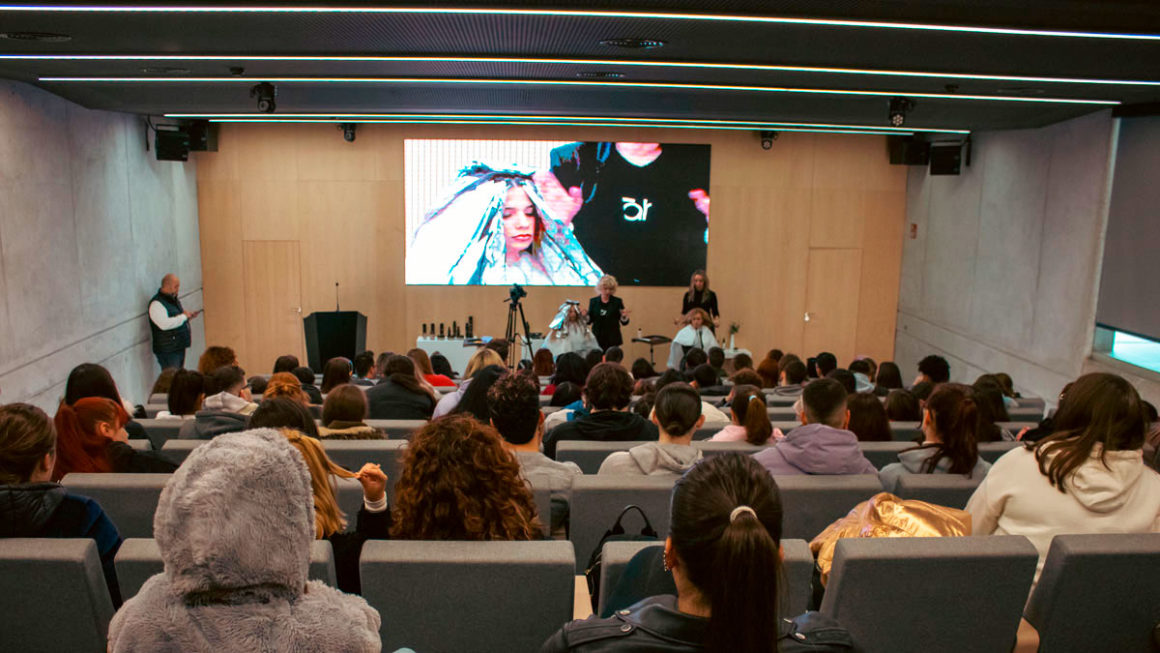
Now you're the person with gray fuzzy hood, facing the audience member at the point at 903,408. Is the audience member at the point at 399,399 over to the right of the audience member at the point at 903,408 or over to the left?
left

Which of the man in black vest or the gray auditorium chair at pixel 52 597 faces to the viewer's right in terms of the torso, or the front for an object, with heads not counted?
the man in black vest

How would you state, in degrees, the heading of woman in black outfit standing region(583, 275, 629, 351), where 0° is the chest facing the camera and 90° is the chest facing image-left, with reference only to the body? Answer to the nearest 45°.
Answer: approximately 0°

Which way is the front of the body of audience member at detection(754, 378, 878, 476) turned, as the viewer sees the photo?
away from the camera

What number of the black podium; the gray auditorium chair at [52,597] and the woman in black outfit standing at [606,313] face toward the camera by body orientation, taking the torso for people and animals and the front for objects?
2

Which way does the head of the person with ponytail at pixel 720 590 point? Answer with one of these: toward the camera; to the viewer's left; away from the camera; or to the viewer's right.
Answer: away from the camera

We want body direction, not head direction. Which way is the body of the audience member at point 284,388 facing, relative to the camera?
away from the camera

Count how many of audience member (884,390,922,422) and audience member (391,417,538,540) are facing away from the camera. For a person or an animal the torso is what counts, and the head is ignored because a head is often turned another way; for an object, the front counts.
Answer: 2

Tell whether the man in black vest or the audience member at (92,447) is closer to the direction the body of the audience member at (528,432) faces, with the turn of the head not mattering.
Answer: the man in black vest

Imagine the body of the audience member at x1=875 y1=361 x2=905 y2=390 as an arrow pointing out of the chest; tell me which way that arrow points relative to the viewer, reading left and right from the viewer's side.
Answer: facing away from the viewer

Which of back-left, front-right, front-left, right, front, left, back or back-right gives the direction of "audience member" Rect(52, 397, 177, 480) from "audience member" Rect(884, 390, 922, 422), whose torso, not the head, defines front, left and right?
back-left

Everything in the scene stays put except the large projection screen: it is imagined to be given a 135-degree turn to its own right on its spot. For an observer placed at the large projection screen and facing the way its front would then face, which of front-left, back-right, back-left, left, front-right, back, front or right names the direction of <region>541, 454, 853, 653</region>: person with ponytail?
back-left

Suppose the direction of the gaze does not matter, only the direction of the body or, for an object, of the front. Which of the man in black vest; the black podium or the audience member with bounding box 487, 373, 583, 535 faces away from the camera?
the audience member

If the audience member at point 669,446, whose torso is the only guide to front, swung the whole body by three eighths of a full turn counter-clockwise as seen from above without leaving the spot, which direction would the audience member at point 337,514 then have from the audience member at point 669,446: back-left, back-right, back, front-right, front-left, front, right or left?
front

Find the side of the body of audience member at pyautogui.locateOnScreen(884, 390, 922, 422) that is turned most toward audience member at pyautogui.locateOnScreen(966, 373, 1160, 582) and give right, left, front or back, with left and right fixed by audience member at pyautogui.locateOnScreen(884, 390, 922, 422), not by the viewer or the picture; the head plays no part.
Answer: back

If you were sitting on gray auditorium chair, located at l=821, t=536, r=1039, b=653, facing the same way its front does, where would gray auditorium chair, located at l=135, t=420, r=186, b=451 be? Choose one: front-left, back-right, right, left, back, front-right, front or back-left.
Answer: left

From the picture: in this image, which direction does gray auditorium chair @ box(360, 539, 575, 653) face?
away from the camera

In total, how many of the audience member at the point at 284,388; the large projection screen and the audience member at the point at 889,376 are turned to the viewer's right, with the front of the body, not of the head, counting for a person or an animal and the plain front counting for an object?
0

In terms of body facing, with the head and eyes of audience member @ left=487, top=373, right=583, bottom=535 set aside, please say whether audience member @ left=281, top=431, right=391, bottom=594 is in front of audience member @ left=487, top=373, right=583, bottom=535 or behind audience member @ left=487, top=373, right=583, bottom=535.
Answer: behind

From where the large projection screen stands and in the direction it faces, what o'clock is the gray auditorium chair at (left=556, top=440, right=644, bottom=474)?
The gray auditorium chair is roughly at 12 o'clock from the large projection screen.

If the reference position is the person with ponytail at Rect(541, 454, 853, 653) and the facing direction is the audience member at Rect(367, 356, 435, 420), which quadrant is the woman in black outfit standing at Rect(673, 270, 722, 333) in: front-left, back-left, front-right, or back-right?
front-right

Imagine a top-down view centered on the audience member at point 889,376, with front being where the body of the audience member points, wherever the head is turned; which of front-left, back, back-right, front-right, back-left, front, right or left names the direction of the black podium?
left

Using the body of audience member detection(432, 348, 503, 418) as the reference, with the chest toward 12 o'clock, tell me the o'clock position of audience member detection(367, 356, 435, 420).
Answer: audience member detection(367, 356, 435, 420) is roughly at 8 o'clock from audience member detection(432, 348, 503, 418).

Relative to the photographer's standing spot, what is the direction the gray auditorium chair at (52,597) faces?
facing away from the viewer

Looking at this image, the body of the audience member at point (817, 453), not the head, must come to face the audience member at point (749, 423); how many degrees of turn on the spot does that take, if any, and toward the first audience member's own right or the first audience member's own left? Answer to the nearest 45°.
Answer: approximately 45° to the first audience member's own left
